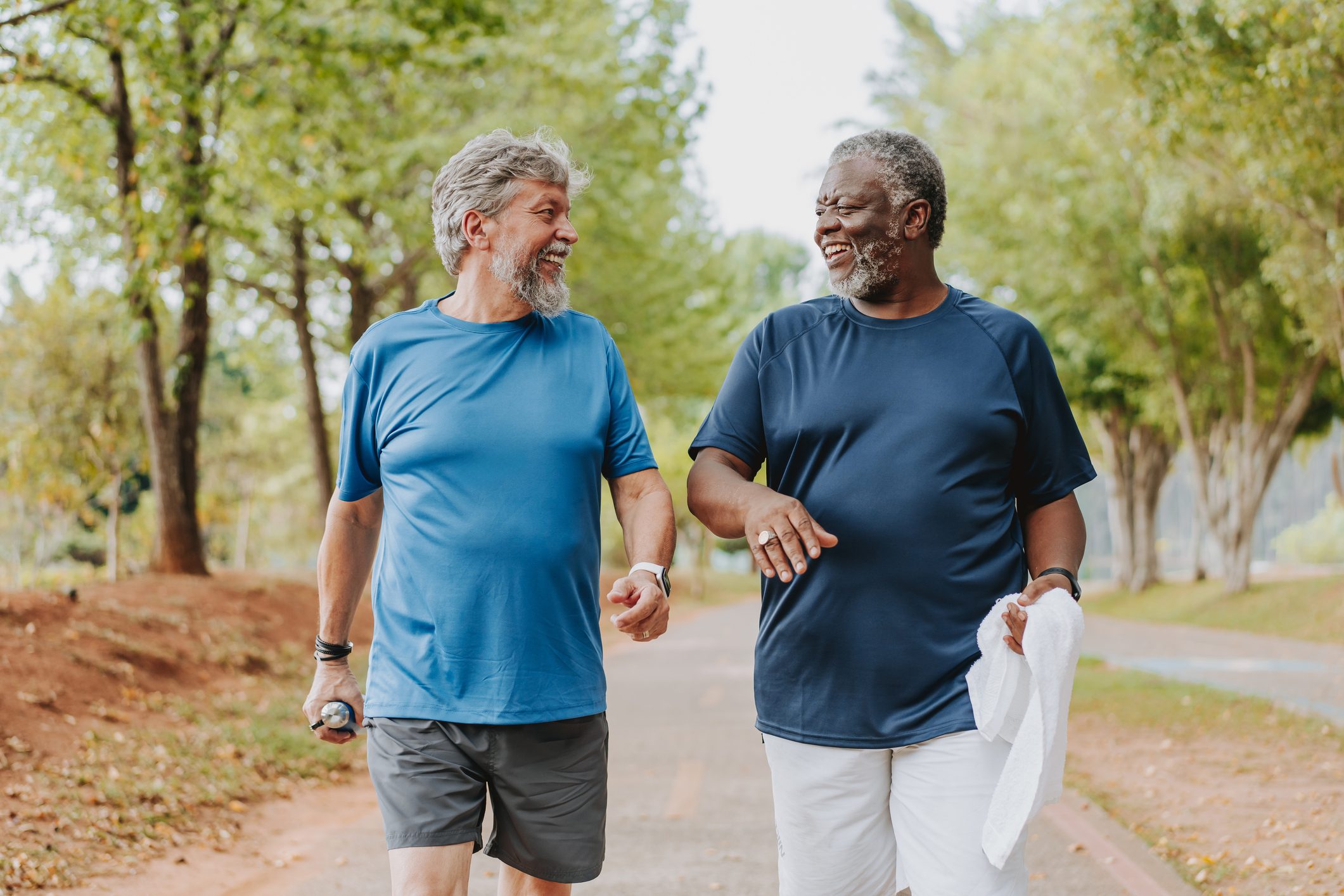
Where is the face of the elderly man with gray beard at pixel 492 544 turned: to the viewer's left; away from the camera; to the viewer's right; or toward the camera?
to the viewer's right

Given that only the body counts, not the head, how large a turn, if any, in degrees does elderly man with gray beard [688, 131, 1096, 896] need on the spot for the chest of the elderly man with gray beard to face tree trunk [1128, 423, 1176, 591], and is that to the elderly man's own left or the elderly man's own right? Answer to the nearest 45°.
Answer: approximately 180°

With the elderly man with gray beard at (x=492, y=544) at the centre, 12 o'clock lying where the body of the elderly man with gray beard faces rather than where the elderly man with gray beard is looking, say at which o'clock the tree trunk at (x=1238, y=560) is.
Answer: The tree trunk is roughly at 7 o'clock from the elderly man with gray beard.

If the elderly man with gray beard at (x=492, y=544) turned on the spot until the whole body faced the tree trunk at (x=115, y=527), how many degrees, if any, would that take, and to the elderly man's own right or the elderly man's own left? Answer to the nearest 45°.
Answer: approximately 180°

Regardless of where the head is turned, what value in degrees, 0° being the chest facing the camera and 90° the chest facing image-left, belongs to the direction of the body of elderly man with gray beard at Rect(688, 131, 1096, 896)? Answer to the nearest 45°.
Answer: approximately 0°

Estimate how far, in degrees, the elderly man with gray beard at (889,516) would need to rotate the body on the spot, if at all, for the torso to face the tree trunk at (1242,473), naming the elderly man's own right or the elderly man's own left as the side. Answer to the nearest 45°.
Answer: approximately 180°

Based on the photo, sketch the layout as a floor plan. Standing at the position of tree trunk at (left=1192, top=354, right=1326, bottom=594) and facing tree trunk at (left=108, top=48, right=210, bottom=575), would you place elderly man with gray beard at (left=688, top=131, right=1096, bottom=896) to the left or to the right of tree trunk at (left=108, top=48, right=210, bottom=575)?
left

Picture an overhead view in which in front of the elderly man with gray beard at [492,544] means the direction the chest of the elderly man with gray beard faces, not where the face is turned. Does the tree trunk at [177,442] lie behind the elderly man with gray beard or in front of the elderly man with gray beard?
behind

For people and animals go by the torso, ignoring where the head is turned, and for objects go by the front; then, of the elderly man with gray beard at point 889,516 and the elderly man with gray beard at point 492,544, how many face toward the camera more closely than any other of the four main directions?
2
